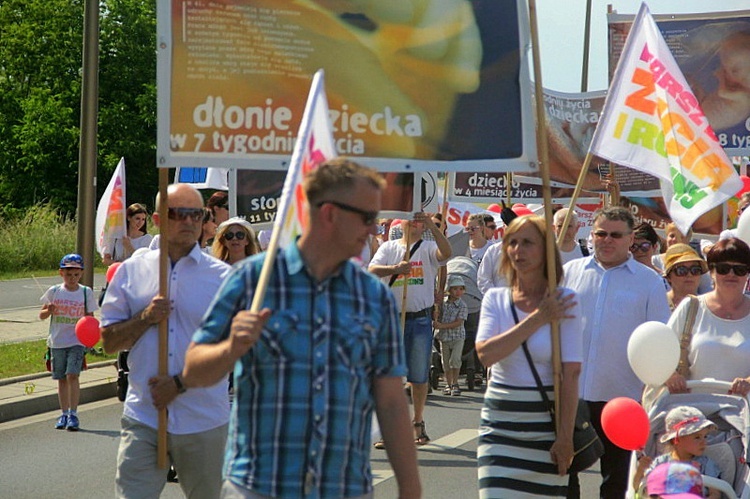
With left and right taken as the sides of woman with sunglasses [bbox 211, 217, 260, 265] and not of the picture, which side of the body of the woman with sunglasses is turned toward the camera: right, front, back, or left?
front

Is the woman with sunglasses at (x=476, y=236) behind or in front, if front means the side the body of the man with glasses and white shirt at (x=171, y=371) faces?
behind

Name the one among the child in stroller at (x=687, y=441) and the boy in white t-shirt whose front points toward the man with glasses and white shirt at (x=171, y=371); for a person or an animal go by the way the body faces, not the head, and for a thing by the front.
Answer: the boy in white t-shirt

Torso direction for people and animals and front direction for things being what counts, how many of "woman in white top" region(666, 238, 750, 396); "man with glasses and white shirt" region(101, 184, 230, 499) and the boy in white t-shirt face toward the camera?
3

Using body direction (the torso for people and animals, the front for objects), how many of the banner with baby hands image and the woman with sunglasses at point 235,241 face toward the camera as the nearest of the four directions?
2

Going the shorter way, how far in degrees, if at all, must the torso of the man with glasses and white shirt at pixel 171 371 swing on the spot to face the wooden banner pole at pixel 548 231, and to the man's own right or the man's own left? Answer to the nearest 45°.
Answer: approximately 90° to the man's own left

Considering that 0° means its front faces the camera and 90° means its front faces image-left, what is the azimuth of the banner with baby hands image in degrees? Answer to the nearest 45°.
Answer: approximately 0°

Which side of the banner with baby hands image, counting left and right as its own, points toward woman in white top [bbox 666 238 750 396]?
left

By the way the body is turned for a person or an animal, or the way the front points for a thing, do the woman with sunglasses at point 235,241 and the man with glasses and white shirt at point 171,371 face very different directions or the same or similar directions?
same or similar directions

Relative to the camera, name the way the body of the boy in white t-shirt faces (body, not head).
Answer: toward the camera

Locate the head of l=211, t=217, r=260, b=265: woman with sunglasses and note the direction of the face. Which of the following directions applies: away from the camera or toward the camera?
toward the camera

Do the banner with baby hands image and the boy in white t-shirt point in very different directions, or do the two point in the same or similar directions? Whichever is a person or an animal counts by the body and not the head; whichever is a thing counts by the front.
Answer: same or similar directions

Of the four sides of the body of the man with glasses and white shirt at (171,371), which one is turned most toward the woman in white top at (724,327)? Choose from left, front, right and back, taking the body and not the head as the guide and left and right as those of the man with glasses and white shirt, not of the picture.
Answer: left

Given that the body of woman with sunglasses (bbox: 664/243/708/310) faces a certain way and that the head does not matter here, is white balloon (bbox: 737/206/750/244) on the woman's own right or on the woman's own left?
on the woman's own left

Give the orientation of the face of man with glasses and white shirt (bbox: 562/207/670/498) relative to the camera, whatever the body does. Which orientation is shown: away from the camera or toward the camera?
toward the camera

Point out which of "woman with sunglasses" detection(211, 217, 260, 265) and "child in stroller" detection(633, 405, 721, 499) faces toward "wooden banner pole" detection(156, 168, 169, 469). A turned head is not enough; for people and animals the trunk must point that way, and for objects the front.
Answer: the woman with sunglasses
